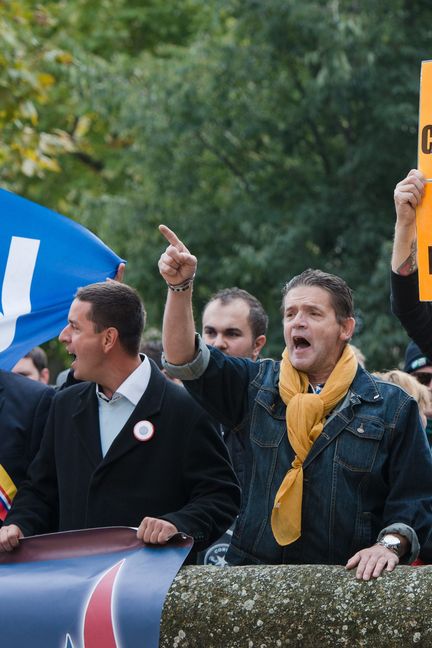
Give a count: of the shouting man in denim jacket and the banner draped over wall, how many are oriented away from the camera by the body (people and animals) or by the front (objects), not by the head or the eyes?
0

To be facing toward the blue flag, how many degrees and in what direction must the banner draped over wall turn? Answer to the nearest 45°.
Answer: approximately 180°

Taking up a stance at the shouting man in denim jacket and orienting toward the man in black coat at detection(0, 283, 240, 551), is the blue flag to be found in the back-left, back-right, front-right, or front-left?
front-right

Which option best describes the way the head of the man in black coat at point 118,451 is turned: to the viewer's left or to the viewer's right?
to the viewer's left

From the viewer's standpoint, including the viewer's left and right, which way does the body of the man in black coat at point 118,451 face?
facing the viewer and to the left of the viewer

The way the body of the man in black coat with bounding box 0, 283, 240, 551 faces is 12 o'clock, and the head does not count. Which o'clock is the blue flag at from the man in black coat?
The blue flag is roughly at 4 o'clock from the man in black coat.

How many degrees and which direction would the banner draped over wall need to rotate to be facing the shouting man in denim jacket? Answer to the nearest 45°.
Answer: approximately 90° to its left

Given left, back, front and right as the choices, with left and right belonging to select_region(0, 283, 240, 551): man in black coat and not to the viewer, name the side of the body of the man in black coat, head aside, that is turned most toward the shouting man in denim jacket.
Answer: left

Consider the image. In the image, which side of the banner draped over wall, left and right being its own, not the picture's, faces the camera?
front

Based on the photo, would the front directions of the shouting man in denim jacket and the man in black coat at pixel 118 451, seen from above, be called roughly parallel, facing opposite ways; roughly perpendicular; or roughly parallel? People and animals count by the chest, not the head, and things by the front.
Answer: roughly parallel

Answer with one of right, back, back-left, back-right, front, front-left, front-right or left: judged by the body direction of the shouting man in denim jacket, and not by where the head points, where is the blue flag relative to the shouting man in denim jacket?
right

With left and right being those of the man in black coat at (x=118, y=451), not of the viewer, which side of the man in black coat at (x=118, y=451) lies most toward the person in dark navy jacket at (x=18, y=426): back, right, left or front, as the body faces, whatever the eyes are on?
right
